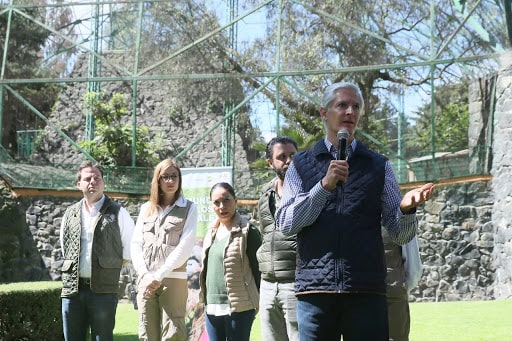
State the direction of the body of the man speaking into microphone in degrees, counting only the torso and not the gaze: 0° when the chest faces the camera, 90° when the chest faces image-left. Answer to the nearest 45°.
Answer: approximately 0°

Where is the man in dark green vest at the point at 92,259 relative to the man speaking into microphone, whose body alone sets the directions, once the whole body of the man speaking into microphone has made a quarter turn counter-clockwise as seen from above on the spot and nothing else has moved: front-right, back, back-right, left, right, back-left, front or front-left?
back-left

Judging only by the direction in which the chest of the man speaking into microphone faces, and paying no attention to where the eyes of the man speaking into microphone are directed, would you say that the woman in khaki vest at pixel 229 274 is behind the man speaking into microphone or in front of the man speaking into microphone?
behind

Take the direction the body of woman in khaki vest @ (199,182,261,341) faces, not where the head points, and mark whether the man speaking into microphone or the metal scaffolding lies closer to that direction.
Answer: the man speaking into microphone

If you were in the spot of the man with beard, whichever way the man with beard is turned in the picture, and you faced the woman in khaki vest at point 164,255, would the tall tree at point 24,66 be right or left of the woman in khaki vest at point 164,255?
right

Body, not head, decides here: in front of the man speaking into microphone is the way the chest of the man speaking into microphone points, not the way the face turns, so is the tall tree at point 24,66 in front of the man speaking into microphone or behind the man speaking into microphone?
behind

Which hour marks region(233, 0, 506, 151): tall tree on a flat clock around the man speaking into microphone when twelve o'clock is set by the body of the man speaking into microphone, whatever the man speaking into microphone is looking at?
The tall tree is roughly at 6 o'clock from the man speaking into microphone.

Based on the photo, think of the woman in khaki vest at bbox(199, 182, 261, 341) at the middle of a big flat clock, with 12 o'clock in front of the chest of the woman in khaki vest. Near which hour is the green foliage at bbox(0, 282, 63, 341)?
The green foliage is roughly at 3 o'clock from the woman in khaki vest.

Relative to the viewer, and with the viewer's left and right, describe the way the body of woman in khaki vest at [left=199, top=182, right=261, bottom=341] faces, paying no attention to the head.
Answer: facing the viewer and to the left of the viewer

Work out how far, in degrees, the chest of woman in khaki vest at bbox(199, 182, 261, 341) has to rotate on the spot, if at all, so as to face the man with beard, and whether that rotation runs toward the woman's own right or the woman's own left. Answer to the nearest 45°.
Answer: approximately 90° to the woman's own left

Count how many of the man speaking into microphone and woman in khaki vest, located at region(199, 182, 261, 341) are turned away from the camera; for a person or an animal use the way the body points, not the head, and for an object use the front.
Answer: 0
